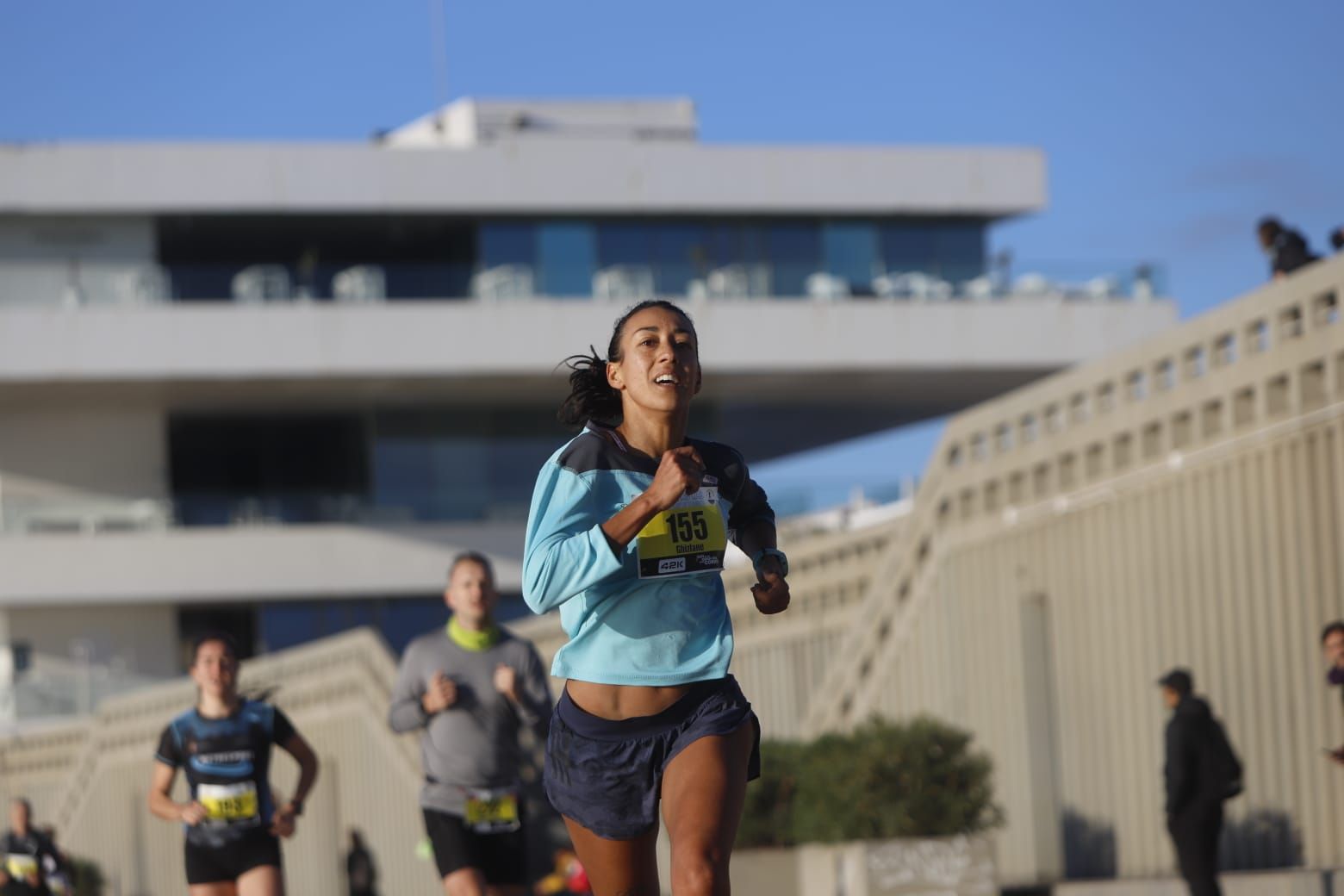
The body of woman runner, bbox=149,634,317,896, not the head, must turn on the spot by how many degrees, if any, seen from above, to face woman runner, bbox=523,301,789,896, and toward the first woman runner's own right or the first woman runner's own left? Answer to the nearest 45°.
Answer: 0° — they already face them

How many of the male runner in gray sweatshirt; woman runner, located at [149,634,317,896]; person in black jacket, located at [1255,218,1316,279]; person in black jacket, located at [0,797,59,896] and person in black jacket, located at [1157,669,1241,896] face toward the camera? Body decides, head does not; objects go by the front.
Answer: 3

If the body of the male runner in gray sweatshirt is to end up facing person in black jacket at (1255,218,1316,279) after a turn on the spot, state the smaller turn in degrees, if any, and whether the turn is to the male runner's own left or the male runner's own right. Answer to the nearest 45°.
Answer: approximately 135° to the male runner's own left

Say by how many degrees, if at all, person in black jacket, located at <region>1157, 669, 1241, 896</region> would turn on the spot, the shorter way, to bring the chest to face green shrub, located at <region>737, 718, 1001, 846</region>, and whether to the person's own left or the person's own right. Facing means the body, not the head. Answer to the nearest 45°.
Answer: approximately 45° to the person's own right

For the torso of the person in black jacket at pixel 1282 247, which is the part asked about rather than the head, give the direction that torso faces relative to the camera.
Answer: to the viewer's left

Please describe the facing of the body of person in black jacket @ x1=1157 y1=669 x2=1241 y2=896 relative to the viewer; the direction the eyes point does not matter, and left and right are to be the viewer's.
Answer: facing to the left of the viewer
